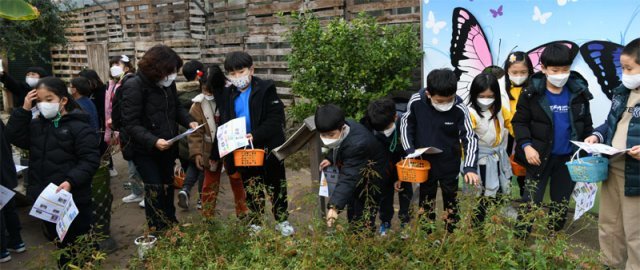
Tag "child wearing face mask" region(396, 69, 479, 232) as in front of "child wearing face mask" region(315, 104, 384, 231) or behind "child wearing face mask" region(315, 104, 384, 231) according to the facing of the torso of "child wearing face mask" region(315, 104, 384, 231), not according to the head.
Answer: behind

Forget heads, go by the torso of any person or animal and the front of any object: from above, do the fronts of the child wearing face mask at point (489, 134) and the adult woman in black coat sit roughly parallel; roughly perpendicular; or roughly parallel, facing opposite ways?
roughly perpendicular

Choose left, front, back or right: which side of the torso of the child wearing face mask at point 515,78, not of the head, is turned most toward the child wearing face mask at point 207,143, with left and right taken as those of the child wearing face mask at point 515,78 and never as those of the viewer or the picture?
right

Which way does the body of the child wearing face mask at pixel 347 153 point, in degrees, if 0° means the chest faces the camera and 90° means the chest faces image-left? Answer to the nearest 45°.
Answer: approximately 45°

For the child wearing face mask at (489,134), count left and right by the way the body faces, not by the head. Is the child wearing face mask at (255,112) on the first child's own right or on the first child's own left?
on the first child's own right

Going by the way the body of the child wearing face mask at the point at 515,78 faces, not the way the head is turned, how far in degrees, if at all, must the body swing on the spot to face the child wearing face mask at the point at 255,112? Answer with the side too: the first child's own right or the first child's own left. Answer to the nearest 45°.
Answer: approximately 45° to the first child's own right
